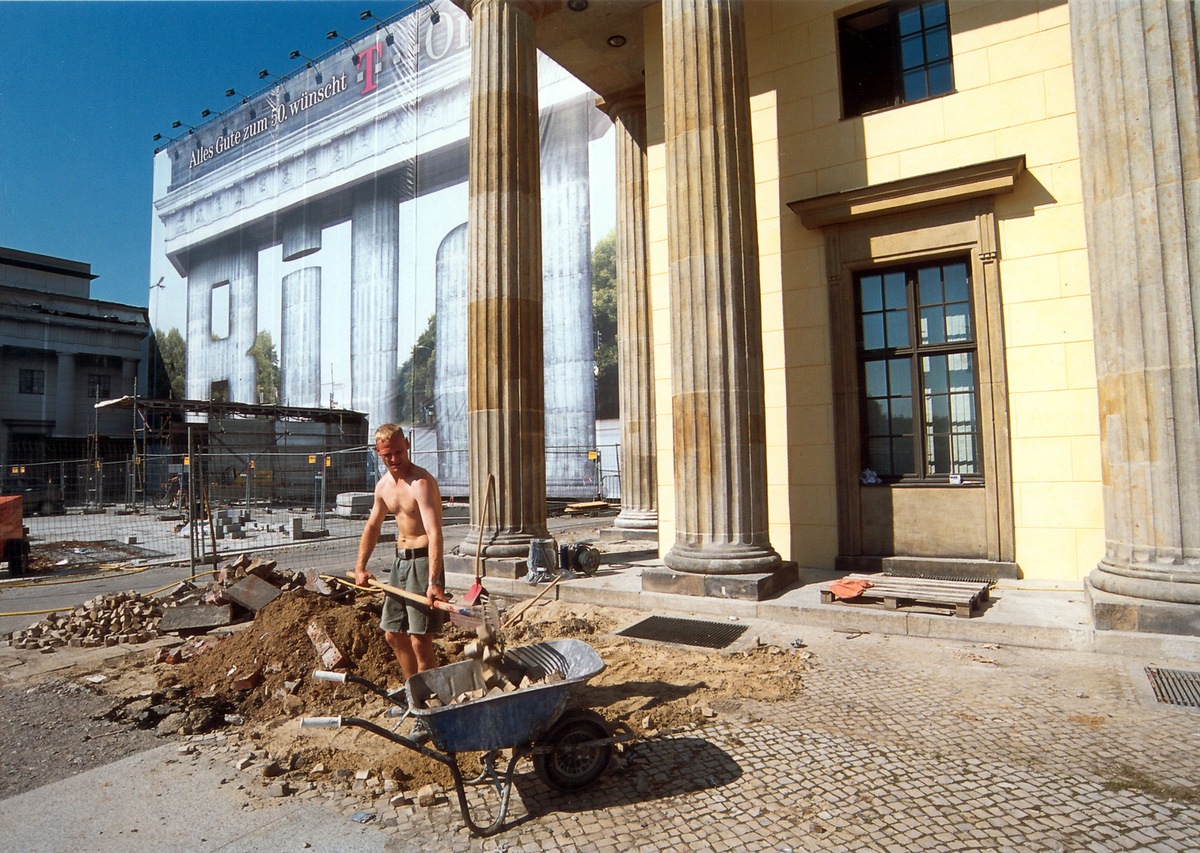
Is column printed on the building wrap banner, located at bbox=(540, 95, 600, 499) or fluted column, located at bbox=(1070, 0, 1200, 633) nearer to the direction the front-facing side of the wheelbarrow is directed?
the fluted column

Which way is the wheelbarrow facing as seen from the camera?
to the viewer's right

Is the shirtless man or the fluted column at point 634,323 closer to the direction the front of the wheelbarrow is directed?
the fluted column

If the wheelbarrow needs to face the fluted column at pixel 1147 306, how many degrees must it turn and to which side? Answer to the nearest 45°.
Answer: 0° — it already faces it

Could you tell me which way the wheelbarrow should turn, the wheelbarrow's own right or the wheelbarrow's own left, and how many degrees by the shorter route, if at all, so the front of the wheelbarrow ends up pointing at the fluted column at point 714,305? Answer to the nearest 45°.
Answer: approximately 45° to the wheelbarrow's own left

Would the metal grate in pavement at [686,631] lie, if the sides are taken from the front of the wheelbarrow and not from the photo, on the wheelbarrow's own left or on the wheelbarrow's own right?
on the wheelbarrow's own left

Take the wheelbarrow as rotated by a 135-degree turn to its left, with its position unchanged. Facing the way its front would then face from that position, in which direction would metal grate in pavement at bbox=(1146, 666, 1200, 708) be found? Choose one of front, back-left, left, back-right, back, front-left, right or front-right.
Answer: back-right

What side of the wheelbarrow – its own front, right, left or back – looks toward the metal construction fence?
left

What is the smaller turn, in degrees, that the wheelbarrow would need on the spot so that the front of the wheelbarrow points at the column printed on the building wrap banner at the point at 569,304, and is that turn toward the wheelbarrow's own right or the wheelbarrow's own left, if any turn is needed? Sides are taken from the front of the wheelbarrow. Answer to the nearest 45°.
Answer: approximately 90° to the wheelbarrow's own left

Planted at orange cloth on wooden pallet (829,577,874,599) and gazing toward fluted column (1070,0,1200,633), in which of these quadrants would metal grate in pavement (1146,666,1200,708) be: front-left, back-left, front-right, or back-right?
front-right

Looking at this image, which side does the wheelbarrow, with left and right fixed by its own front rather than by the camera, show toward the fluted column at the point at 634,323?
left

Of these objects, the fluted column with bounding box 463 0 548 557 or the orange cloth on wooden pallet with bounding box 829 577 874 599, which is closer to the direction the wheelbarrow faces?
the orange cloth on wooden pallet
